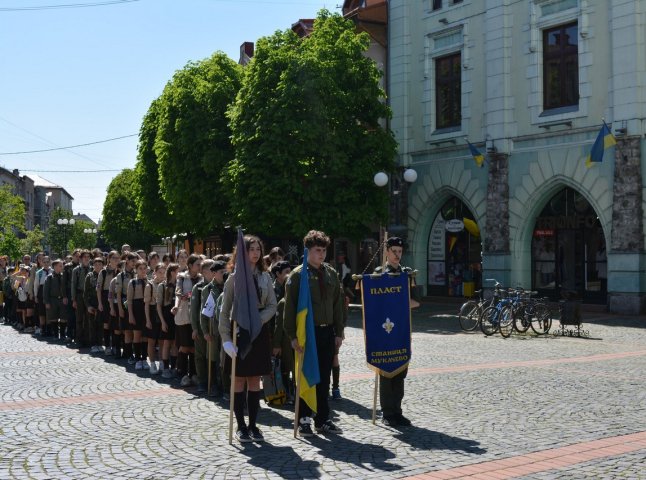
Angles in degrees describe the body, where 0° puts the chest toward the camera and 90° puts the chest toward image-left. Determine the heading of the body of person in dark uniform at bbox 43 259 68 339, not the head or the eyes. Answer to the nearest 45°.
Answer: approximately 315°

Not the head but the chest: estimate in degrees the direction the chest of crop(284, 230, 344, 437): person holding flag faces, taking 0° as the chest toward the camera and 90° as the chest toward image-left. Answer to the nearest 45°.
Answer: approximately 315°

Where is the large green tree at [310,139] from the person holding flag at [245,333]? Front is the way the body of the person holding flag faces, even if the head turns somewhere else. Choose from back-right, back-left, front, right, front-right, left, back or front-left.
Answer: back-left

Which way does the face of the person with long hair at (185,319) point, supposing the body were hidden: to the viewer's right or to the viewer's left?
to the viewer's right

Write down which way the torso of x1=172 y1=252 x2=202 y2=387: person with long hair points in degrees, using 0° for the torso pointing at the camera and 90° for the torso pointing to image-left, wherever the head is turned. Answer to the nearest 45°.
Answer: approximately 315°
